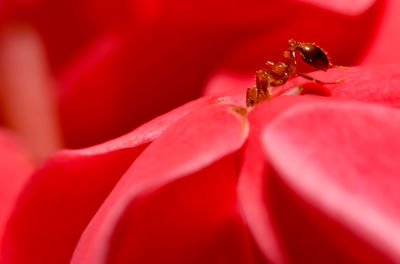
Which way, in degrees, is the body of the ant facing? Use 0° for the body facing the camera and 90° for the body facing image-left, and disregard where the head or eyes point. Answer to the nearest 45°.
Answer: approximately 90°
